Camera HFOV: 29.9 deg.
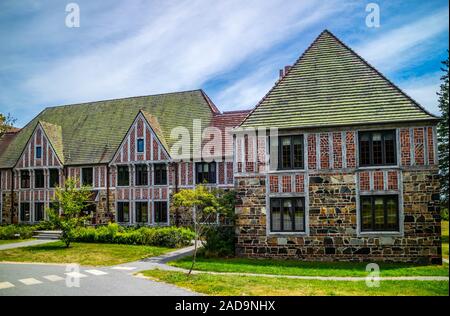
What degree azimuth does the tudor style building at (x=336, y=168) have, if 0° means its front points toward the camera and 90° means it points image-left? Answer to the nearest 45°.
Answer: approximately 0°

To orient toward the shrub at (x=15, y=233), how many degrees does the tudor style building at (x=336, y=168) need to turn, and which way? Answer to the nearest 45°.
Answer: approximately 135° to its right
